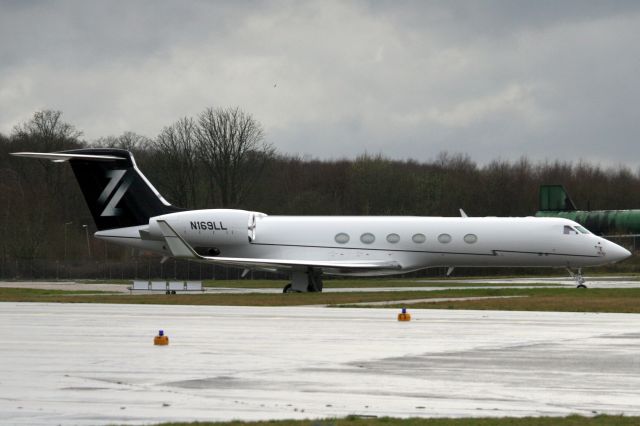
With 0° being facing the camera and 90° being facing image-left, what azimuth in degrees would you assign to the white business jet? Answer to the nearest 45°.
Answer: approximately 270°
